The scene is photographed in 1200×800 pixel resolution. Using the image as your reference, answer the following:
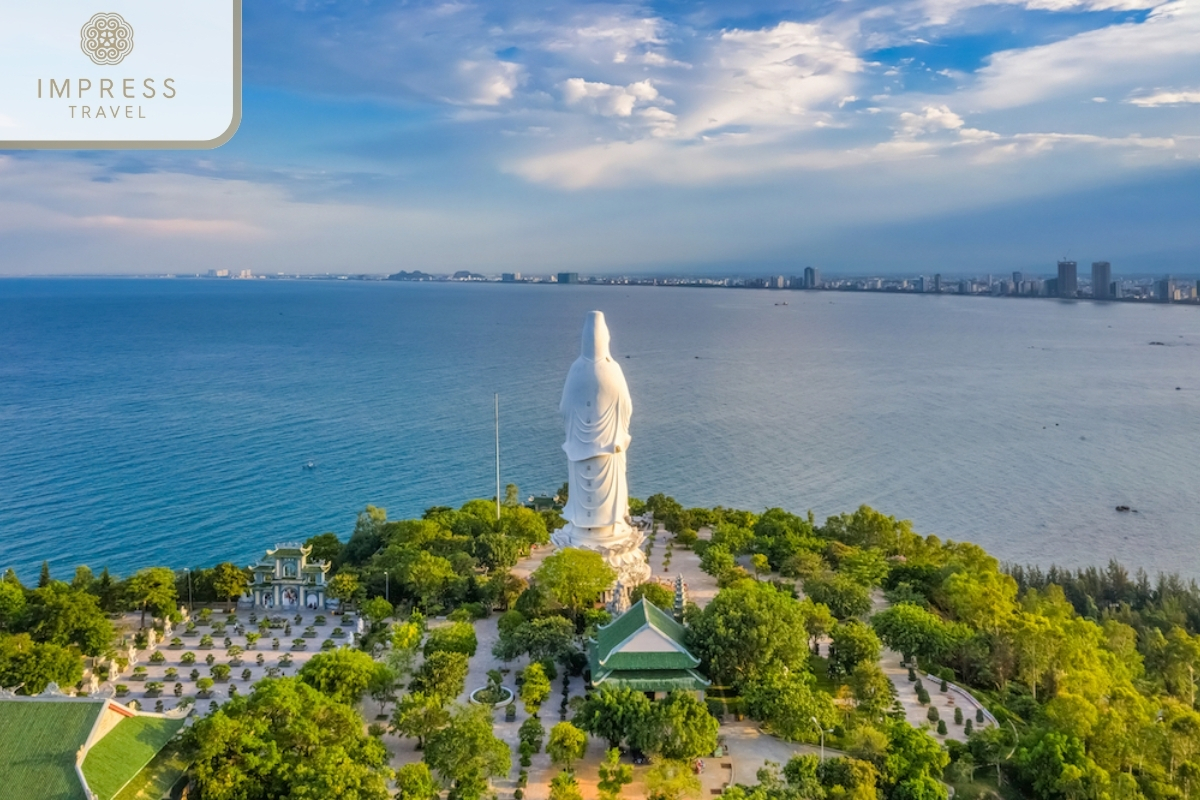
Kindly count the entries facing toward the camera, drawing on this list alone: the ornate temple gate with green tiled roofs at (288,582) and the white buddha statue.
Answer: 1

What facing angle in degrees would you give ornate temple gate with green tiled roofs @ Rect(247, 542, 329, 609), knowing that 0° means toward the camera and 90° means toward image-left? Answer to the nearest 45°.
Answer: approximately 0°

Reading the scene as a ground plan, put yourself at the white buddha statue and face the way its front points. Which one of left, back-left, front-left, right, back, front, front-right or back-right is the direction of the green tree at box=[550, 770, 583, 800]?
back

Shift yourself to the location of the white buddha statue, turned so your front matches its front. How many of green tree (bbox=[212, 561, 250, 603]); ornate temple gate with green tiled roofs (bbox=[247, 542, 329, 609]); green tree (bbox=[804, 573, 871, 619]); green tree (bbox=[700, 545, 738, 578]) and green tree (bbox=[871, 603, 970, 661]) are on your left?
2

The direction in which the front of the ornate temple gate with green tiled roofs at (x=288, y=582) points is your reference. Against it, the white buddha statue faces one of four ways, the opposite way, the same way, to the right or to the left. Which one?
the opposite way

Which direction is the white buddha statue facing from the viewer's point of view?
away from the camera

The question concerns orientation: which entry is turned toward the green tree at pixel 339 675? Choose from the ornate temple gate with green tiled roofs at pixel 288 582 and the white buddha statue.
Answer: the ornate temple gate with green tiled roofs

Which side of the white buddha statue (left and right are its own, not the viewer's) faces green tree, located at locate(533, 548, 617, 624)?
back

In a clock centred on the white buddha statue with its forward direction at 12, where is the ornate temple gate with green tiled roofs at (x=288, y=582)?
The ornate temple gate with green tiled roofs is roughly at 9 o'clock from the white buddha statue.

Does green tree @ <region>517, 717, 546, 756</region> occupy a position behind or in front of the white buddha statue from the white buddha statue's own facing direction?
behind
